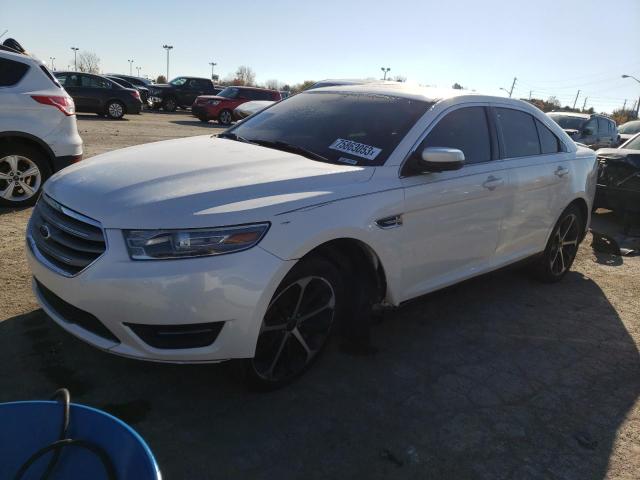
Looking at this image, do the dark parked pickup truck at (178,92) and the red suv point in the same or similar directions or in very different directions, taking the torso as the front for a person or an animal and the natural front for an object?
same or similar directions

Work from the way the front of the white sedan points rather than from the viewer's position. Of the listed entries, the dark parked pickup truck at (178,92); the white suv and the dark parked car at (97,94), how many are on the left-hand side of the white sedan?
0

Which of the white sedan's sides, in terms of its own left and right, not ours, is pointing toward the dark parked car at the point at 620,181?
back

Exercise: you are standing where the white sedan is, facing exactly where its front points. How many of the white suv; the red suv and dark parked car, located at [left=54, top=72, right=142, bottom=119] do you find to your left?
0

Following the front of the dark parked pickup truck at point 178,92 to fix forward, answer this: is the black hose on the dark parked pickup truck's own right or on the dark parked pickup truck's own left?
on the dark parked pickup truck's own left

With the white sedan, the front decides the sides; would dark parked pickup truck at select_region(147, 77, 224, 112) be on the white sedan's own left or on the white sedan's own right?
on the white sedan's own right

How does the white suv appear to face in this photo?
to the viewer's left

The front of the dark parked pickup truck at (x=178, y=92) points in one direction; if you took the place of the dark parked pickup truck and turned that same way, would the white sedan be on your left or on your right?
on your left

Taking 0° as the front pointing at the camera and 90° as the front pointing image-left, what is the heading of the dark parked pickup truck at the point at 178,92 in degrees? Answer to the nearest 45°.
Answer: approximately 45°

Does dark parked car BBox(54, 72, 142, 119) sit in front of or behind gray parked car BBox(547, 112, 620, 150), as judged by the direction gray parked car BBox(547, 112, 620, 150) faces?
in front

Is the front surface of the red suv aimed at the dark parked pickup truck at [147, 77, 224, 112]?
no

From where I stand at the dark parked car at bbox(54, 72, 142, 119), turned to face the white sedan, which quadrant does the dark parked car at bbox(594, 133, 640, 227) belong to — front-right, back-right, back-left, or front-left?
front-left

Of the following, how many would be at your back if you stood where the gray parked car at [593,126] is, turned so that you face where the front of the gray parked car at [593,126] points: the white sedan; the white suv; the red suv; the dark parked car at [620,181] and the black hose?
0

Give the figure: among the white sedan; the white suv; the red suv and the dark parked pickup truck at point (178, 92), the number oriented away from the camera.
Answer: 0

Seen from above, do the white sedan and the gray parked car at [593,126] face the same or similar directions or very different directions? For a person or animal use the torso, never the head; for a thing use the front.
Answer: same or similar directions
